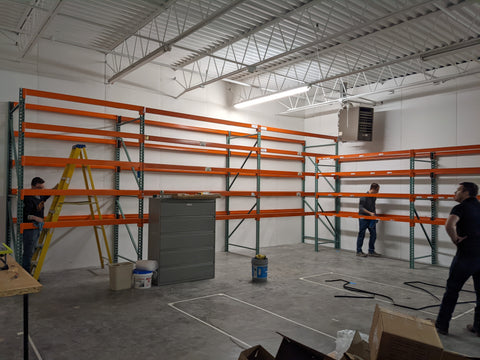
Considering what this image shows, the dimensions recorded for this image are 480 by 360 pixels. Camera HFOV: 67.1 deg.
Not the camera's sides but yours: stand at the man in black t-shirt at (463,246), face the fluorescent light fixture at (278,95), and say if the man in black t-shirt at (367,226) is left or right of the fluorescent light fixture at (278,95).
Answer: right

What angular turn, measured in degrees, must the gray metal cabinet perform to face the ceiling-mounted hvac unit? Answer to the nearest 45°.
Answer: approximately 90° to its left

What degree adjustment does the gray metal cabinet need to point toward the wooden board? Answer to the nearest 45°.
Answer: approximately 45° to its right

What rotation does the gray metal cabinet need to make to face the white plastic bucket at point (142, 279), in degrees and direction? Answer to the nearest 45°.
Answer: approximately 90° to its right

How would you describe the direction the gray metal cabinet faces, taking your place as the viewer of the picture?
facing the viewer and to the right of the viewer

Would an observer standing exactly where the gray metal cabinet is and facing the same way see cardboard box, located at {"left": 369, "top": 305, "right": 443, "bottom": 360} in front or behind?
in front

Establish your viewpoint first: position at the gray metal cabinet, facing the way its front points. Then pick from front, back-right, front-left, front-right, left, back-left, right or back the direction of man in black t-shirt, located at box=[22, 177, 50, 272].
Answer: back-right

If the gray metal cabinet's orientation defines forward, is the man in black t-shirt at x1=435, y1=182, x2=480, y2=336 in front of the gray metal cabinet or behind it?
in front
